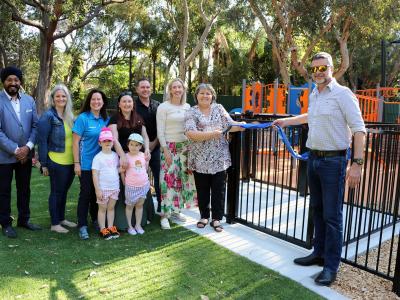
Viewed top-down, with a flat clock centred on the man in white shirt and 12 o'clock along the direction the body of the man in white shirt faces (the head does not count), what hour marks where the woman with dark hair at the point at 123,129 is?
The woman with dark hair is roughly at 2 o'clock from the man in white shirt.

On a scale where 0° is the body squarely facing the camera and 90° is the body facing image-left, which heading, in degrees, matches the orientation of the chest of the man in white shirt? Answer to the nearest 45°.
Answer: approximately 45°

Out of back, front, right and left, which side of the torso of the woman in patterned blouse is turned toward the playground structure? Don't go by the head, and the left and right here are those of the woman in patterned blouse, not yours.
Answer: back

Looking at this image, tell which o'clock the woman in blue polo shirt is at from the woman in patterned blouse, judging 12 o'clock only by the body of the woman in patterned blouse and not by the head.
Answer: The woman in blue polo shirt is roughly at 3 o'clock from the woman in patterned blouse.

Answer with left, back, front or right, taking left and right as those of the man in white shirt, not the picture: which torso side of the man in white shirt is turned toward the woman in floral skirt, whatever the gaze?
right

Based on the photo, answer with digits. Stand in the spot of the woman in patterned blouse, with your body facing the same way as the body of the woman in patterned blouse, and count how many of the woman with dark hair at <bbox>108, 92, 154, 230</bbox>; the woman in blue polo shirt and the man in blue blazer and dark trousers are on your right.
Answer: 3

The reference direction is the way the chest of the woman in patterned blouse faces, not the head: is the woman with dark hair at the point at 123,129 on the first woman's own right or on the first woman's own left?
on the first woman's own right
